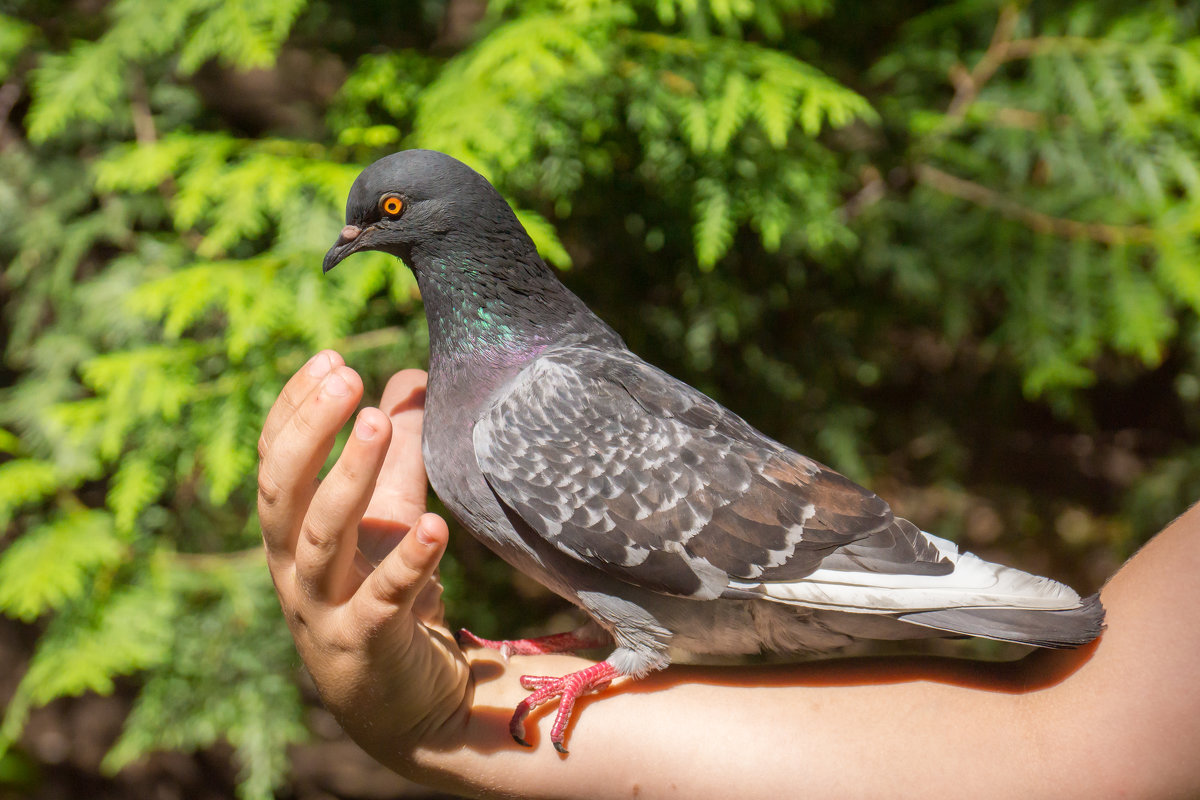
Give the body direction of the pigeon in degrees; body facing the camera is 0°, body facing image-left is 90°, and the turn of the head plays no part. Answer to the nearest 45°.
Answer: approximately 90°
